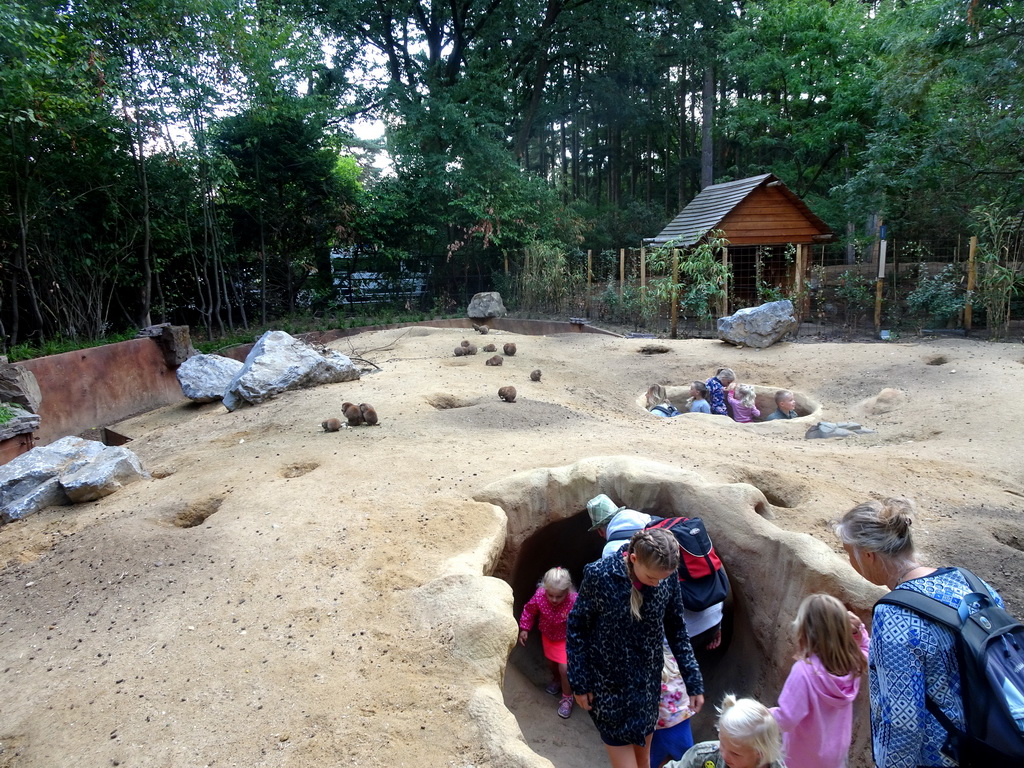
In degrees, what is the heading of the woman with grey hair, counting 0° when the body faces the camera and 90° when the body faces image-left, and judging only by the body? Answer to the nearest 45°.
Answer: approximately 90°

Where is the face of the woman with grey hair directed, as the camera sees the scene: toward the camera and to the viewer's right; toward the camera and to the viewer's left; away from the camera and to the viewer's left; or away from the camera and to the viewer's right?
away from the camera and to the viewer's left

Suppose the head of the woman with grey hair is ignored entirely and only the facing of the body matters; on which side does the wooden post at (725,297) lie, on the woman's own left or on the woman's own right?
on the woman's own right

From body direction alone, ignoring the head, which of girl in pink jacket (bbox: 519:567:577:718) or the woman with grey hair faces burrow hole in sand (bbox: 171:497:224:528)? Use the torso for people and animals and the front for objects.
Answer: the woman with grey hair

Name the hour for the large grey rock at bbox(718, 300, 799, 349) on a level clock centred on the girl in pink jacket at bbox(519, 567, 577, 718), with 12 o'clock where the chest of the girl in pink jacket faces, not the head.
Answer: The large grey rock is roughly at 7 o'clock from the girl in pink jacket.

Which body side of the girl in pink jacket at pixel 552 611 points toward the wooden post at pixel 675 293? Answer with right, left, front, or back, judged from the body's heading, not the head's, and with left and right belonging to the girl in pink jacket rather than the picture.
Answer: back

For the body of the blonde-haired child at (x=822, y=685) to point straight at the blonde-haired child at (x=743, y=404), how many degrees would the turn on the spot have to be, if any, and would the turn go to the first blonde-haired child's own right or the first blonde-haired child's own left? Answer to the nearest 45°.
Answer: approximately 45° to the first blonde-haired child's own right

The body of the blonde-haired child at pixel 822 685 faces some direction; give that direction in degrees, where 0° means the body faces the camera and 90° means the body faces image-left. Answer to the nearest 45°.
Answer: approximately 135°

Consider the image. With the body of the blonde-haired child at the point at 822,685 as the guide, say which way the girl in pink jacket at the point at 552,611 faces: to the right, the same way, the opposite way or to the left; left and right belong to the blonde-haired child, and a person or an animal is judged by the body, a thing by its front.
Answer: the opposite way

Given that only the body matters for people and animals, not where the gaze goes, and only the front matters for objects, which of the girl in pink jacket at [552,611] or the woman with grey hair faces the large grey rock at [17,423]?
the woman with grey hair

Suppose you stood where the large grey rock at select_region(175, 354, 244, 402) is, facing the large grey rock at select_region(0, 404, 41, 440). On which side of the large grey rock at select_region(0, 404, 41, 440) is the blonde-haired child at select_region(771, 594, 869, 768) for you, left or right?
left

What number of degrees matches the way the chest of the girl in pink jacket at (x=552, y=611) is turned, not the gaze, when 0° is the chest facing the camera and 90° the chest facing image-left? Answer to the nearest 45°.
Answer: approximately 0°

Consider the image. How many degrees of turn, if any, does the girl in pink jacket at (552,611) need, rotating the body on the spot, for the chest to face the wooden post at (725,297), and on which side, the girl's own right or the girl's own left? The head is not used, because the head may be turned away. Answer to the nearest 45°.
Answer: approximately 135° to the girl's own left
